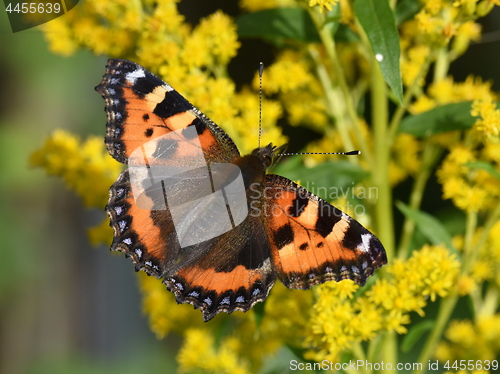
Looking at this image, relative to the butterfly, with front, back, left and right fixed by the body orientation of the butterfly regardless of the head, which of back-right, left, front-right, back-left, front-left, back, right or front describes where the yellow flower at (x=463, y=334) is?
front-right

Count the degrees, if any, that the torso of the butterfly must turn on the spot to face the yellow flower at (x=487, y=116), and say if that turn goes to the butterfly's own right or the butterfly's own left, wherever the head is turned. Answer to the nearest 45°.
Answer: approximately 45° to the butterfly's own right

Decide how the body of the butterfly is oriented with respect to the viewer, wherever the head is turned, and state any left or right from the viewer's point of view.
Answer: facing away from the viewer and to the right of the viewer

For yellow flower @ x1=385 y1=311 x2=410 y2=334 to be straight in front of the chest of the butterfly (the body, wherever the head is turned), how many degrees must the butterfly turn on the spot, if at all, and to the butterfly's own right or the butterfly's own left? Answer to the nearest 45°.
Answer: approximately 90° to the butterfly's own right
